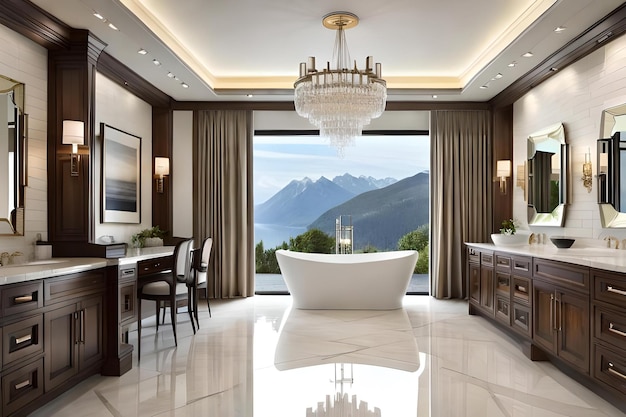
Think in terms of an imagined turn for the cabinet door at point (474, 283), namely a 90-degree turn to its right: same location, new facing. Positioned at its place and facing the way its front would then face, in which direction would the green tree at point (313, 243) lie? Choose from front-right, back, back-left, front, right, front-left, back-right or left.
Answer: front

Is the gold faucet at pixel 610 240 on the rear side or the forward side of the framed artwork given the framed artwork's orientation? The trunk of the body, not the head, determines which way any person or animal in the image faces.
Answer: on the forward side

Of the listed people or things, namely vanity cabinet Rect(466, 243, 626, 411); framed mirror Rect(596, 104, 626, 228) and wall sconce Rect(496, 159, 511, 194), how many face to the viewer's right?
0

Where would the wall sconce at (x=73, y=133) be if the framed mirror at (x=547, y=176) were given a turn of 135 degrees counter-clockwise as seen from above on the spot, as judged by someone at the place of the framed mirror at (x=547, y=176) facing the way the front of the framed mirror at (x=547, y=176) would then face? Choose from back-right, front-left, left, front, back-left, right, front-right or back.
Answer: back-right

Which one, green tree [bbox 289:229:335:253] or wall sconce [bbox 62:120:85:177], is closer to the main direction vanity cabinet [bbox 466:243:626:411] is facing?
the wall sconce

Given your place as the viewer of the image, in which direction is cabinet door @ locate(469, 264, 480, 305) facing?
facing the viewer and to the left of the viewer

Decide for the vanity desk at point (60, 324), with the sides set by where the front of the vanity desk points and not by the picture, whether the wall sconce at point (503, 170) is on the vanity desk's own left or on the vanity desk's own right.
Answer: on the vanity desk's own left

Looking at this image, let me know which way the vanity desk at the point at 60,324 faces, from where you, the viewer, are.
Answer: facing the viewer and to the right of the viewer

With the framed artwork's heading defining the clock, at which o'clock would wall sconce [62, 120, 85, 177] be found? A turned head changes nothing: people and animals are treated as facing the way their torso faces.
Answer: The wall sconce is roughly at 2 o'clock from the framed artwork.

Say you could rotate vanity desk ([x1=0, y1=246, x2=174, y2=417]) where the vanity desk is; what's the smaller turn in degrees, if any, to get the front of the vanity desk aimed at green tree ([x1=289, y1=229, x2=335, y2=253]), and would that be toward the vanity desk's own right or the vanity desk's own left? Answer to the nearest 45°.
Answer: approximately 90° to the vanity desk's own left

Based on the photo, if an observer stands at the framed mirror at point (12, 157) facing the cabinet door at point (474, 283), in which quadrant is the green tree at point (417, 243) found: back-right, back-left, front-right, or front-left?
front-left

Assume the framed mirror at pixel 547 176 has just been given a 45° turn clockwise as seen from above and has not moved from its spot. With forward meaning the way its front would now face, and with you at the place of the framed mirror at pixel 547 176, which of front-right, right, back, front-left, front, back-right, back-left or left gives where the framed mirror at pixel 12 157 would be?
front-left

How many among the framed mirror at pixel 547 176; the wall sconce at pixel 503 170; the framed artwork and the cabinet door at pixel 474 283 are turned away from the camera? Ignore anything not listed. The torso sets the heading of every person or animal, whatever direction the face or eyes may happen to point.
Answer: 0

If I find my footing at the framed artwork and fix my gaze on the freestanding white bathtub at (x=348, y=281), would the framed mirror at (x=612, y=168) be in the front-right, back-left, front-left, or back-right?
front-right

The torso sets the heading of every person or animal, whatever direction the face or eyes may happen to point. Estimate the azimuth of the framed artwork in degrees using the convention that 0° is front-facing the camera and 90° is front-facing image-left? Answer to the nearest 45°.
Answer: approximately 315°
